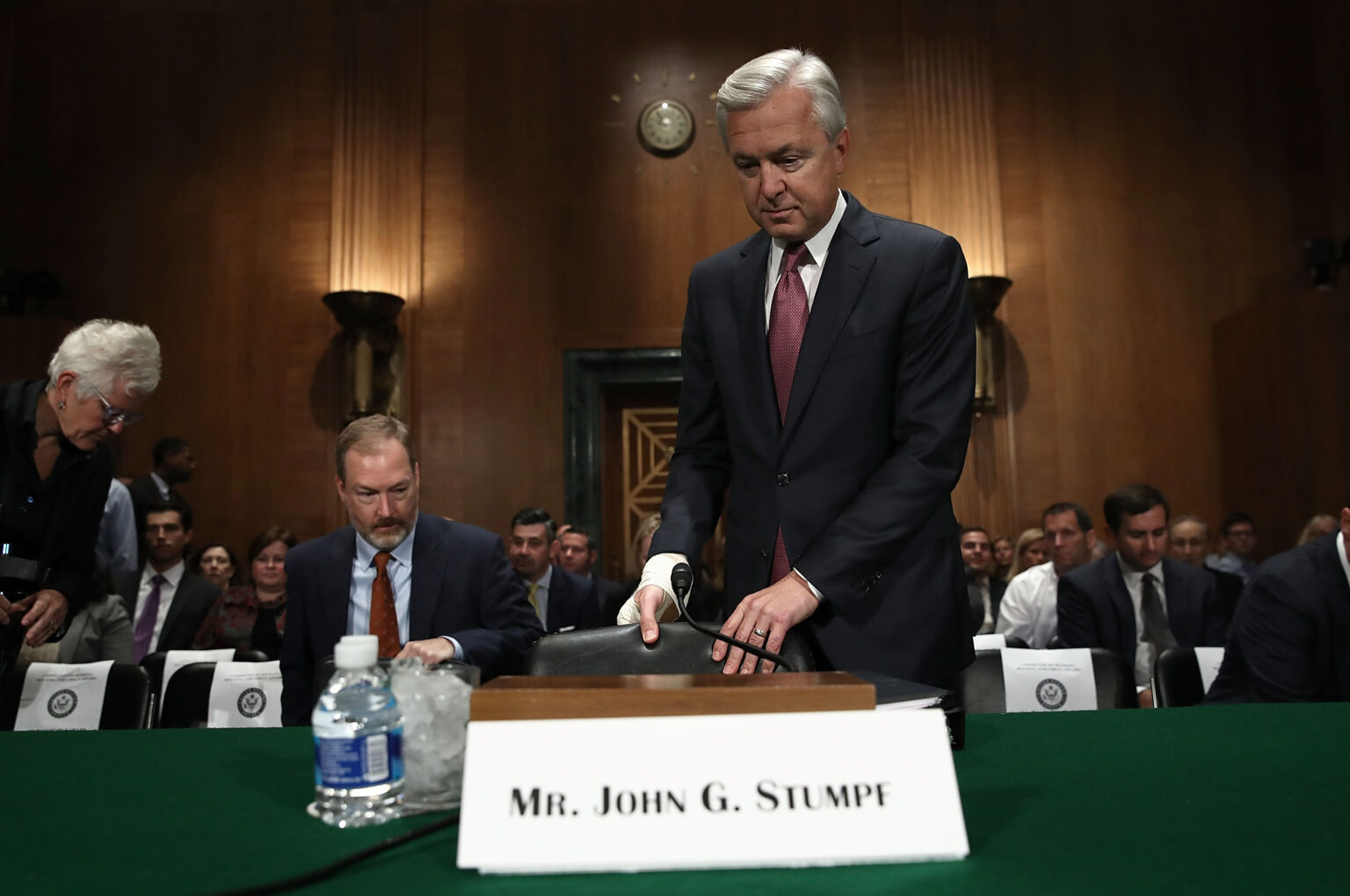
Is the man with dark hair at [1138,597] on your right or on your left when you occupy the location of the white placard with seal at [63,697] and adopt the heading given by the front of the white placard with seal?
on your left

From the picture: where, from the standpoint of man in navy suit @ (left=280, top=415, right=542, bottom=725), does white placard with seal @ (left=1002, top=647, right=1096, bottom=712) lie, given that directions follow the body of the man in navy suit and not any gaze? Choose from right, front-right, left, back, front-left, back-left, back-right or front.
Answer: left

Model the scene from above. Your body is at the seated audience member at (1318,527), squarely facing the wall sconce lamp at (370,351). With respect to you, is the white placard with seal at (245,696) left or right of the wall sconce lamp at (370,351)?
left

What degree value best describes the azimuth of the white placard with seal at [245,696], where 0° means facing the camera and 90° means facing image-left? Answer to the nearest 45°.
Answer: approximately 0°

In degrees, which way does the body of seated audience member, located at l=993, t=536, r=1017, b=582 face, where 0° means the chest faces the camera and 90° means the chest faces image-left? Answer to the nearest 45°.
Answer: approximately 0°

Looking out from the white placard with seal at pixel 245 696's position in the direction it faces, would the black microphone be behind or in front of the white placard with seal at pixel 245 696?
in front

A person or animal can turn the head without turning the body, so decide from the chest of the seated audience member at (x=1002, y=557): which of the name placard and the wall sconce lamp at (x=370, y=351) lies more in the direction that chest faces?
the name placard

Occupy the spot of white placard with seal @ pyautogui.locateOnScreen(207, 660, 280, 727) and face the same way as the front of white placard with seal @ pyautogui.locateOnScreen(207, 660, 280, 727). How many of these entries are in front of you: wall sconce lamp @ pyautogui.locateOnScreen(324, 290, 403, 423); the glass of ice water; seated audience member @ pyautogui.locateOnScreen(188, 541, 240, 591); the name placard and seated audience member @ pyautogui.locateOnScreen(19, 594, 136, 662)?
2

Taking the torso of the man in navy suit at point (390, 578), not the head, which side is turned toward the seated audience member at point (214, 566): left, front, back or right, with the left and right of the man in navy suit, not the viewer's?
back

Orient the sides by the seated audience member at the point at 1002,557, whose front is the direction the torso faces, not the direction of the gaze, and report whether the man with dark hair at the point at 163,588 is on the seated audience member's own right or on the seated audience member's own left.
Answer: on the seated audience member's own right
